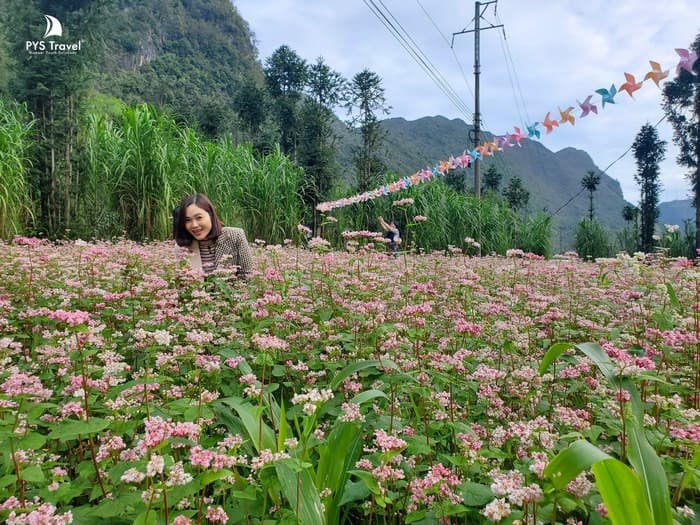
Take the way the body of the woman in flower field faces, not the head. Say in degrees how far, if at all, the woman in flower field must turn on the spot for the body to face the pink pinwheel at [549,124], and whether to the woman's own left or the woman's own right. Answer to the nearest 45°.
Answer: approximately 90° to the woman's own left

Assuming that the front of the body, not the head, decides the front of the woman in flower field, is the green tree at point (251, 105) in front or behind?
behind

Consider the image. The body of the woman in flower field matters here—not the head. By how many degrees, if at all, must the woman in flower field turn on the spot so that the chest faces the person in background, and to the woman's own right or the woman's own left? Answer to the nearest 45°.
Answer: approximately 180°

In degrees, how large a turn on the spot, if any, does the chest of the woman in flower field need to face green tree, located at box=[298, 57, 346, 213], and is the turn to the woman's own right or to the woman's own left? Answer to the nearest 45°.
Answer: approximately 135° to the woman's own right

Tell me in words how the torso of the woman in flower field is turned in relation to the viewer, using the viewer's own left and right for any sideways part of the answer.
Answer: facing the viewer and to the left of the viewer

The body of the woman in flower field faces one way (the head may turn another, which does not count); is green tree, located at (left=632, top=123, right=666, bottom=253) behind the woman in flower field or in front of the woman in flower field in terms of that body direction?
behind

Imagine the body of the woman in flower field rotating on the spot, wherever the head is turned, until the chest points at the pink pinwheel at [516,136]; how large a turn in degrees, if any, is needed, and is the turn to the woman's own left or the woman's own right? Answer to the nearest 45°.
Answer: approximately 135° to the woman's own left

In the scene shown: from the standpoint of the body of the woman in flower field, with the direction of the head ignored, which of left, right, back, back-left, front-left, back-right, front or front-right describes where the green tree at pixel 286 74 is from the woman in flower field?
back-right

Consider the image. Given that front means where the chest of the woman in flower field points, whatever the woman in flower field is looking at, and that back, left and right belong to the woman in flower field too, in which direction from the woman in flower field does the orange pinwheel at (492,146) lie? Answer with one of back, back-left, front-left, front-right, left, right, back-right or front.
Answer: back-left
